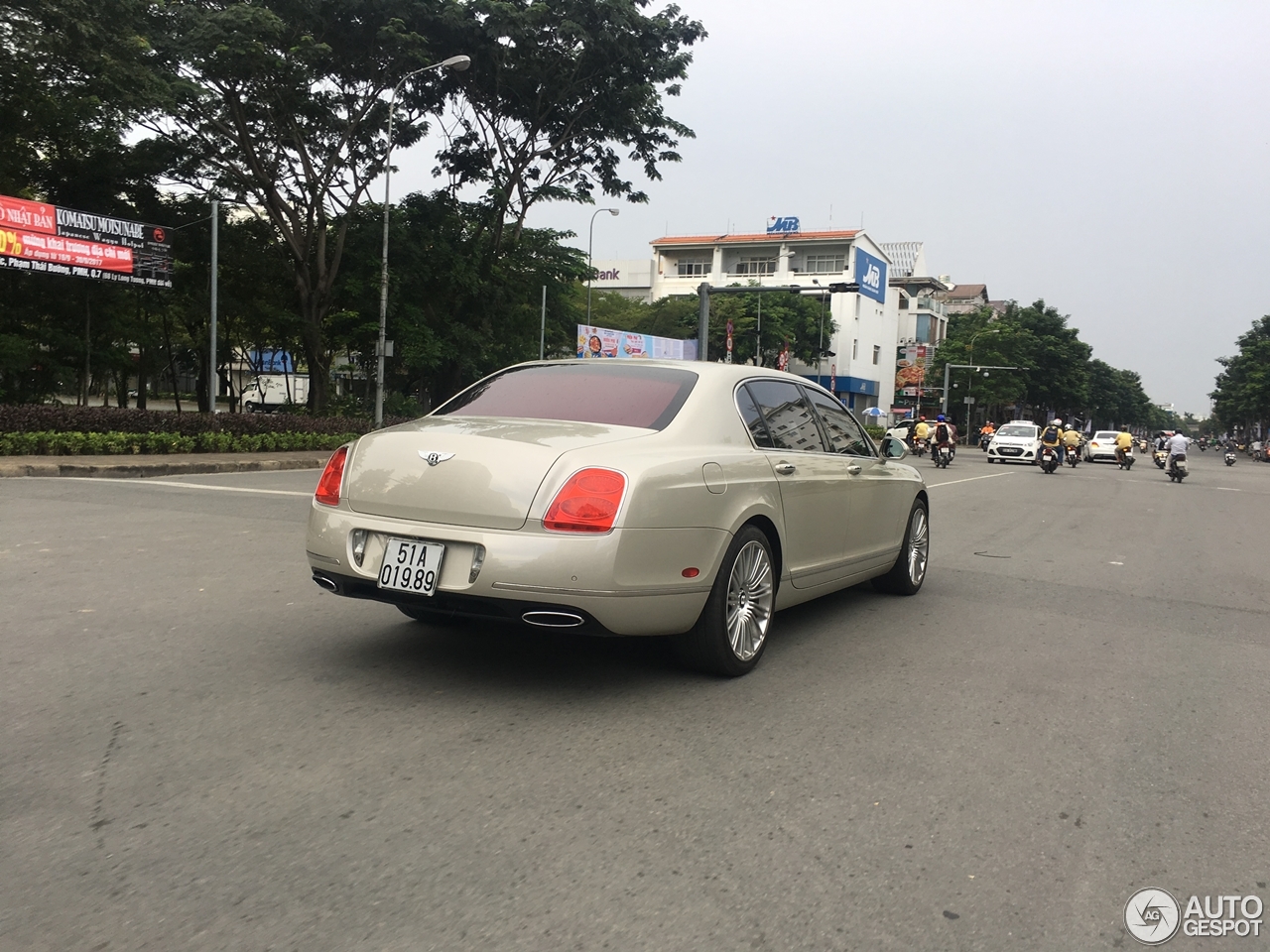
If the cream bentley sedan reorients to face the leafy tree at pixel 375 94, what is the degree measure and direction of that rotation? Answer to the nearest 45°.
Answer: approximately 45° to its left

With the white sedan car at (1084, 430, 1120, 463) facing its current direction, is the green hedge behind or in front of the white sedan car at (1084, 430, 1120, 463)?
behind

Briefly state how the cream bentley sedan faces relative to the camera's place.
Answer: facing away from the viewer and to the right of the viewer

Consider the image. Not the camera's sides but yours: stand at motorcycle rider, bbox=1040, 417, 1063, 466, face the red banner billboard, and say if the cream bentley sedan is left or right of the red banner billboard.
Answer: left

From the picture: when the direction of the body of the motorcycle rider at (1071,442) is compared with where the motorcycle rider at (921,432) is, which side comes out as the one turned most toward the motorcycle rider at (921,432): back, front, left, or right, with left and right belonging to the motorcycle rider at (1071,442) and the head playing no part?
left

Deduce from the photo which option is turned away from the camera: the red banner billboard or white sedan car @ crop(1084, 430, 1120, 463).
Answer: the white sedan car

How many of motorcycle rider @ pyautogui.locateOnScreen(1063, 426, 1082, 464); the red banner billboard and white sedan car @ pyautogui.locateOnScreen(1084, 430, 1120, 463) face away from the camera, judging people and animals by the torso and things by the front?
2

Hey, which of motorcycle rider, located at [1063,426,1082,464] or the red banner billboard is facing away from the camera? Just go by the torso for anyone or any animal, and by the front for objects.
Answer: the motorcycle rider

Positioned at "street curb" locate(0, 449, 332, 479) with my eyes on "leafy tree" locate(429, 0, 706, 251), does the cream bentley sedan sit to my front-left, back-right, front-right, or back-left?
back-right

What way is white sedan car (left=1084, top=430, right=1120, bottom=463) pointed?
away from the camera

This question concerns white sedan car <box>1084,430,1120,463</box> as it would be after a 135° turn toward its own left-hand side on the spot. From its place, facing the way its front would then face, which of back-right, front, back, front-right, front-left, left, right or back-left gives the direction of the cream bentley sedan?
front-left
